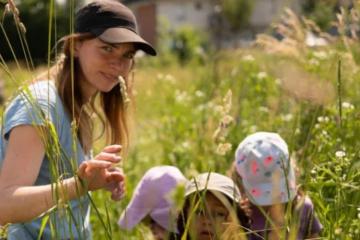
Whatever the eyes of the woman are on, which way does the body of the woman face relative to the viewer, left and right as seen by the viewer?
facing the viewer and to the right of the viewer

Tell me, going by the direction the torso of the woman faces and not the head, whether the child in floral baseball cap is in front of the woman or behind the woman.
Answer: in front
